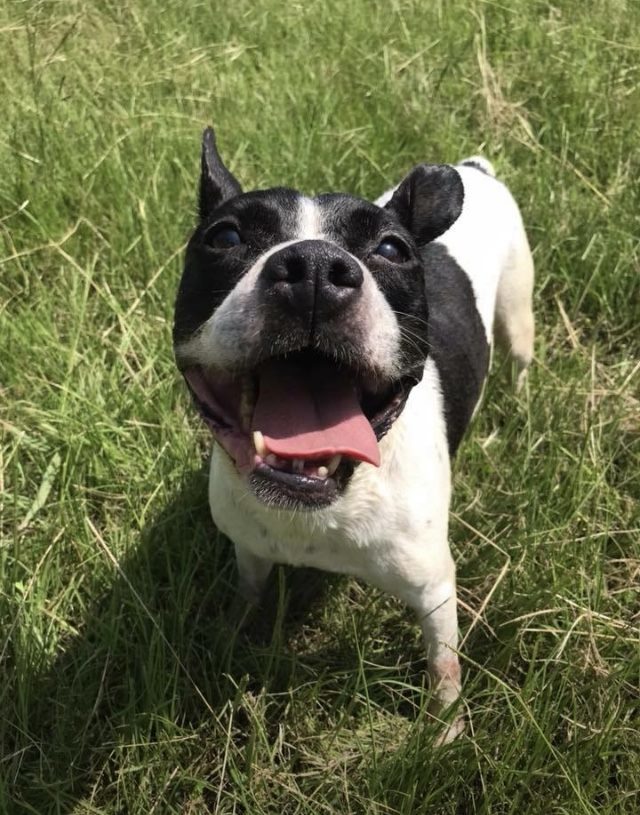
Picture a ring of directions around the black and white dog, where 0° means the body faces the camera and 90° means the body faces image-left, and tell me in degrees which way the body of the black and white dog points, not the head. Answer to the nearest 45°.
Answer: approximately 45°
